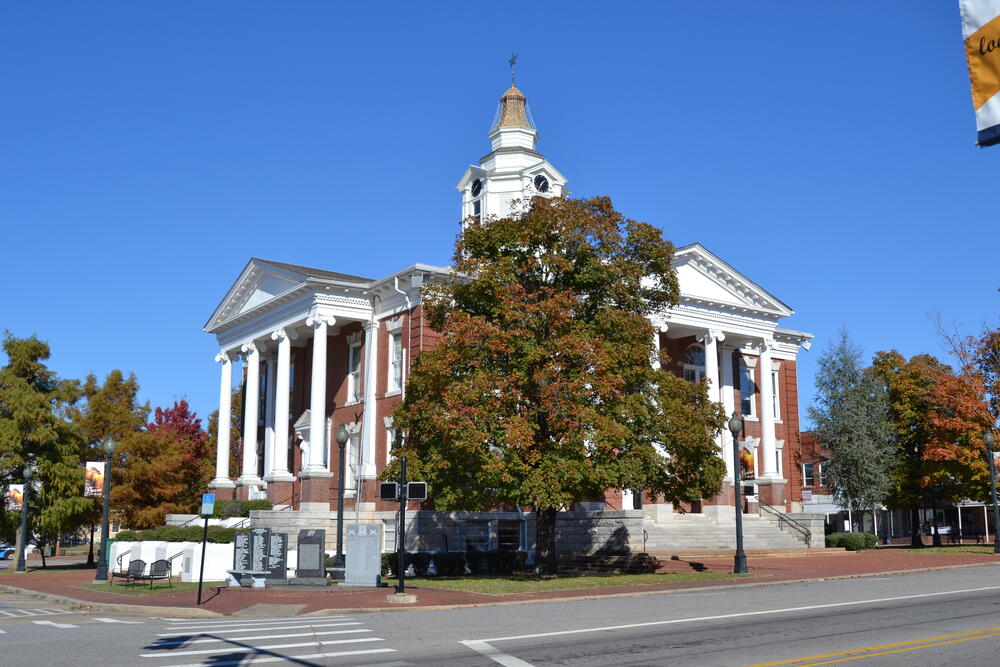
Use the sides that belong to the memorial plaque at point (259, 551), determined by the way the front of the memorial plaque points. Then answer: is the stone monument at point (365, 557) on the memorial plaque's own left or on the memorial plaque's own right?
on the memorial plaque's own left

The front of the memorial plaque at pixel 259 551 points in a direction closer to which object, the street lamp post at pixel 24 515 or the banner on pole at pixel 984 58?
the banner on pole

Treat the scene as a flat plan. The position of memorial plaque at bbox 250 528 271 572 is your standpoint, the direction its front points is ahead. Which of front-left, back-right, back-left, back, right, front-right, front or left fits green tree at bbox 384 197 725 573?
left

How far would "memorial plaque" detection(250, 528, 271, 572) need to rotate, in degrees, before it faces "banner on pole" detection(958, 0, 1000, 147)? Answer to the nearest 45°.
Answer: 0° — it already faces it

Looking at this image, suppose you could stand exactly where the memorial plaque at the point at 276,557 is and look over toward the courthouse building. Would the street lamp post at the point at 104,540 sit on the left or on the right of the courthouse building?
left

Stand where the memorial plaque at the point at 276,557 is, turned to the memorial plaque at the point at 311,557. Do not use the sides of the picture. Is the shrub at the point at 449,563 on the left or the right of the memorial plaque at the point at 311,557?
left

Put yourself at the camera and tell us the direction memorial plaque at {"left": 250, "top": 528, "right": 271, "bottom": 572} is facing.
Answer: facing the viewer

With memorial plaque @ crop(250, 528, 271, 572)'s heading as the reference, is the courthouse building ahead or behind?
behind

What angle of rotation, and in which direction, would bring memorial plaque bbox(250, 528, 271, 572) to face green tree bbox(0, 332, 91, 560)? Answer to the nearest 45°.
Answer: approximately 135° to its right

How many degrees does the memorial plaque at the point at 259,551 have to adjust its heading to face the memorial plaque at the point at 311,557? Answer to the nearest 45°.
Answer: approximately 45° to its left

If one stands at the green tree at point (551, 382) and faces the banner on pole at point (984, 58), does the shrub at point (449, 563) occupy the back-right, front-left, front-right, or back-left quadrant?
back-right

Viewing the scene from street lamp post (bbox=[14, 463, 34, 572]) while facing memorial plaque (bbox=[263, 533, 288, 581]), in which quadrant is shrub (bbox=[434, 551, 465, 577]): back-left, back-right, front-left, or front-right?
front-left

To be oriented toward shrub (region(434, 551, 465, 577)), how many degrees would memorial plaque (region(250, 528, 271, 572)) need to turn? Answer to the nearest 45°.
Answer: approximately 135° to its left

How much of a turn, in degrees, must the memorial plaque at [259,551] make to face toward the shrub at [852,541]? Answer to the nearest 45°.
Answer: approximately 135° to its left
